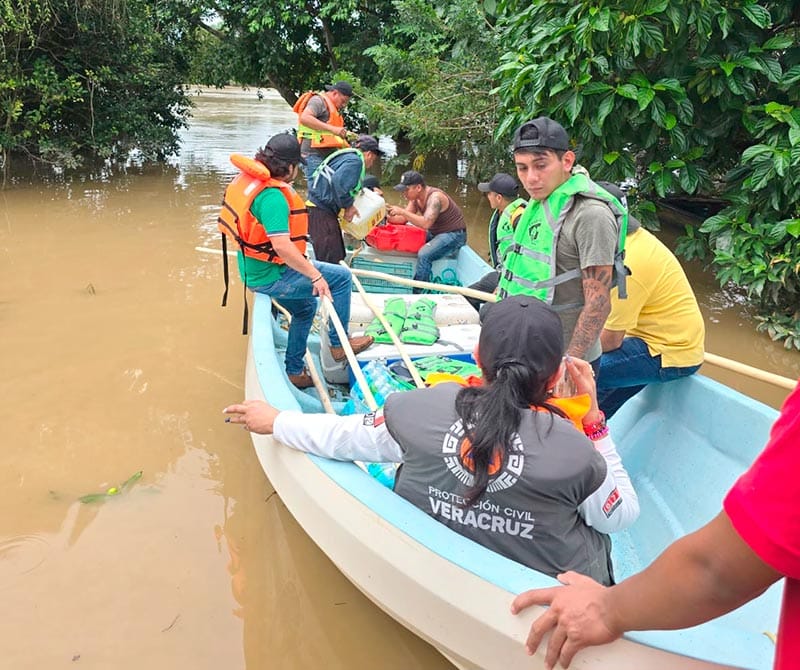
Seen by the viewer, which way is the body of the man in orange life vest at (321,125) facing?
to the viewer's right

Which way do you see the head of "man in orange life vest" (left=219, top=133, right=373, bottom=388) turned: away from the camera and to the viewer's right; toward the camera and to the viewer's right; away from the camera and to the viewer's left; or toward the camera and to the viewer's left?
away from the camera and to the viewer's right

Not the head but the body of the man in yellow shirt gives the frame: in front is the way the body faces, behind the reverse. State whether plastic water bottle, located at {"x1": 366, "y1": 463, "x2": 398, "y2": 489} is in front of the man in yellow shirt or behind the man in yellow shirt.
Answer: in front

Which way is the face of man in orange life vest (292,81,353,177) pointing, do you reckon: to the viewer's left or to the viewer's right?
to the viewer's right

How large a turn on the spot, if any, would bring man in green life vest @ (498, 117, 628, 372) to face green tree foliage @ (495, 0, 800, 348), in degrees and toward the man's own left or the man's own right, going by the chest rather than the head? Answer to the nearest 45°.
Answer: approximately 135° to the man's own right

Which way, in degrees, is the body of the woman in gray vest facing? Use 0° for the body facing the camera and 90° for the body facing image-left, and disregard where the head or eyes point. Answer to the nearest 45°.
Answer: approximately 180°

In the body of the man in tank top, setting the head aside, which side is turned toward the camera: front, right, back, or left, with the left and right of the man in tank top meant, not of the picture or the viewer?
left

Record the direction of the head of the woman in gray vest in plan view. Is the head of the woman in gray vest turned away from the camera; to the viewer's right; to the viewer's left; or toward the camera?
away from the camera

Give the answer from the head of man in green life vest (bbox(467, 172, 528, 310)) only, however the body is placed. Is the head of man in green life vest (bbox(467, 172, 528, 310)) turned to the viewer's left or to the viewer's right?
to the viewer's left

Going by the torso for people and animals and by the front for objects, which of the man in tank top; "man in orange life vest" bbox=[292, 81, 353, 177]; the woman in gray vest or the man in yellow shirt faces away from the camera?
the woman in gray vest

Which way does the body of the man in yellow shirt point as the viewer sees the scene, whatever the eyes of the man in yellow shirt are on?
to the viewer's left

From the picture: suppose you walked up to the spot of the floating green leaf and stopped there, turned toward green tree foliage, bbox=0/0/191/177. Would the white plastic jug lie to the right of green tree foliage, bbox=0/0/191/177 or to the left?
right
